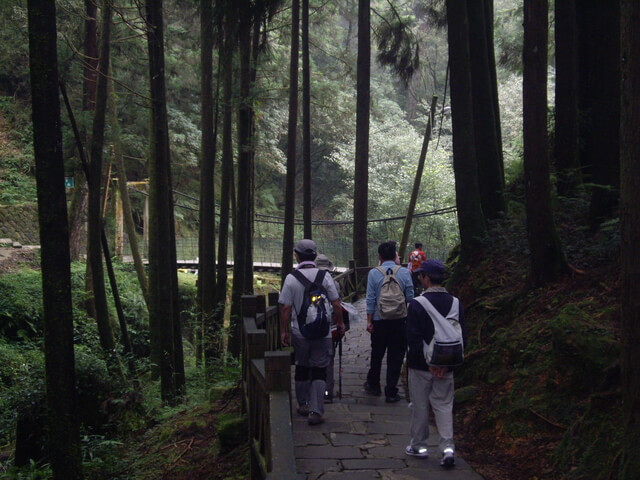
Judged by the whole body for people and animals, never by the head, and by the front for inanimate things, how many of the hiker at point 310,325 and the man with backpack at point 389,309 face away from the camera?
2

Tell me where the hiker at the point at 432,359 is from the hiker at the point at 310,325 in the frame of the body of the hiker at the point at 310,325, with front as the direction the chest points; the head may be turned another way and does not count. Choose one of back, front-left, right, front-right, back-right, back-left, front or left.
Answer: back-right

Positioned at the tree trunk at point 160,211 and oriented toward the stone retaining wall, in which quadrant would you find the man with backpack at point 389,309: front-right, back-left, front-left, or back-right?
back-right

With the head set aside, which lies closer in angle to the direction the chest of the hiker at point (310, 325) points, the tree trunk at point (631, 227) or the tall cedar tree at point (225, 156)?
the tall cedar tree

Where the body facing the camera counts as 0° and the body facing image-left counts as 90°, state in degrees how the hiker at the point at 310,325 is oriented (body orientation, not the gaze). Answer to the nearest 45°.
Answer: approximately 180°

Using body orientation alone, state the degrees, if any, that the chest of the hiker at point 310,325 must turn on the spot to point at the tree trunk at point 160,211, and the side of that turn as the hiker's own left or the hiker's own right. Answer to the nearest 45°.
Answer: approximately 45° to the hiker's own left

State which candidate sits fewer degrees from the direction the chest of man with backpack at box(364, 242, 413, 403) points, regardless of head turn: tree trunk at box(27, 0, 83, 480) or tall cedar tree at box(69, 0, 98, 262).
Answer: the tall cedar tree

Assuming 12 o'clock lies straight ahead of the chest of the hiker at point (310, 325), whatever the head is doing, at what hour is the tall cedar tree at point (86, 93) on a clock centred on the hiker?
The tall cedar tree is roughly at 11 o'clock from the hiker.

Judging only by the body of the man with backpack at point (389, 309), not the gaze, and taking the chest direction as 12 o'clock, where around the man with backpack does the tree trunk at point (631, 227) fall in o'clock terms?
The tree trunk is roughly at 5 o'clock from the man with backpack.

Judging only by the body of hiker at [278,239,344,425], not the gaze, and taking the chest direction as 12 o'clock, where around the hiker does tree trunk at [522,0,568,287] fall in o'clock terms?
The tree trunk is roughly at 2 o'clock from the hiker.

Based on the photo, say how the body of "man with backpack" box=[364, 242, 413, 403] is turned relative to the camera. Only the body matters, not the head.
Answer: away from the camera
